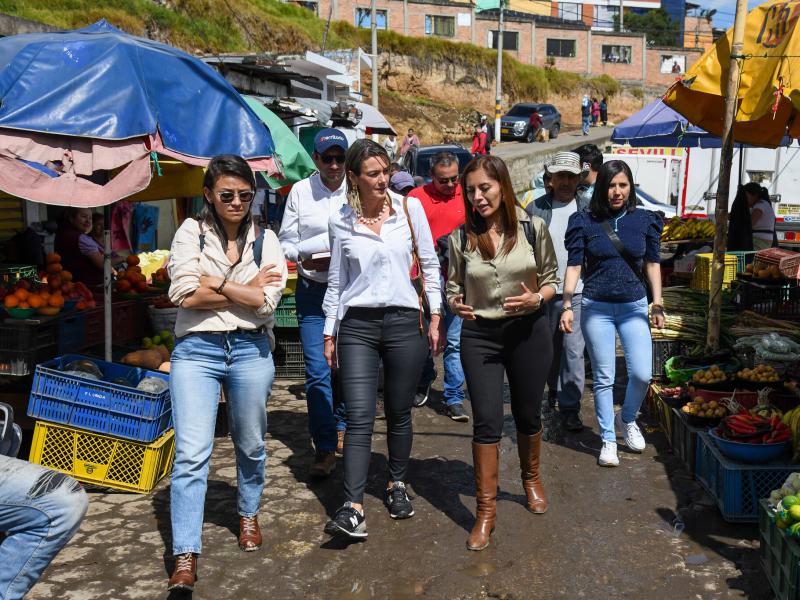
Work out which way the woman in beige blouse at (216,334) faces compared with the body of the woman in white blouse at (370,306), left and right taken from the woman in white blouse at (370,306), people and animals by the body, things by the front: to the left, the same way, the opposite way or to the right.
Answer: the same way

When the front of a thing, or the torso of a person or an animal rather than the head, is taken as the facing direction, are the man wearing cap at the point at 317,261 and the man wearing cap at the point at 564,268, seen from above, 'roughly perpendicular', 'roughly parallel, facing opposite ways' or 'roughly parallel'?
roughly parallel

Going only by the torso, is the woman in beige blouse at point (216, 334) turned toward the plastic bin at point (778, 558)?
no

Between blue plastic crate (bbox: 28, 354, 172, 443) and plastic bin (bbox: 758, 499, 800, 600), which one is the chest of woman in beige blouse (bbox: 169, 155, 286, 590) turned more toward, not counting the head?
the plastic bin

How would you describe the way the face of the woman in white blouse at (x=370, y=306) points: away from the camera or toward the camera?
toward the camera

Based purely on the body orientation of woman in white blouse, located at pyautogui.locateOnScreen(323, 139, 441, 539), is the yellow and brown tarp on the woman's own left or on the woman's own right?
on the woman's own left

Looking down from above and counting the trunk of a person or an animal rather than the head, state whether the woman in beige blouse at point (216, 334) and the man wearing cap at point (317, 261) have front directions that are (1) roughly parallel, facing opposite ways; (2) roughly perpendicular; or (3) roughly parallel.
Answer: roughly parallel

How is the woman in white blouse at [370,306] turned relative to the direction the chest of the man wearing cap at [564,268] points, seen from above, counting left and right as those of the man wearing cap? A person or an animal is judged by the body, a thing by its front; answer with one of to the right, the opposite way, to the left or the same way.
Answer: the same way

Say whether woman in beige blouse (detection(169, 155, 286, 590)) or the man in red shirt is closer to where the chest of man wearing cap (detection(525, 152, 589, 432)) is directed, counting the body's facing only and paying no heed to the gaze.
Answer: the woman in beige blouse

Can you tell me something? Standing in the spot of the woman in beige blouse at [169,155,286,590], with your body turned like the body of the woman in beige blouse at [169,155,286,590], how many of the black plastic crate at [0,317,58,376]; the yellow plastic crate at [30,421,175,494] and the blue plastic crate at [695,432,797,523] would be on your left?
1

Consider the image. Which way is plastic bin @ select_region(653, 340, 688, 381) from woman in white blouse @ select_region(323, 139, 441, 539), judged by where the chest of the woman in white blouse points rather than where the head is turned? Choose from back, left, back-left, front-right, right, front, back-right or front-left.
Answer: back-left

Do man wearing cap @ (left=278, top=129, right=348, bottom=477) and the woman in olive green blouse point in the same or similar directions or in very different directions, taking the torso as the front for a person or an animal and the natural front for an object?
same or similar directions

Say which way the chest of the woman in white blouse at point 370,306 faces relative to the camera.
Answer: toward the camera

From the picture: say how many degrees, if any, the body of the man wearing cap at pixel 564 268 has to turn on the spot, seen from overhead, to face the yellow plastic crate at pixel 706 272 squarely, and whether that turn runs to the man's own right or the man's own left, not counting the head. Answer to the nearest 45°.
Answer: approximately 135° to the man's own left

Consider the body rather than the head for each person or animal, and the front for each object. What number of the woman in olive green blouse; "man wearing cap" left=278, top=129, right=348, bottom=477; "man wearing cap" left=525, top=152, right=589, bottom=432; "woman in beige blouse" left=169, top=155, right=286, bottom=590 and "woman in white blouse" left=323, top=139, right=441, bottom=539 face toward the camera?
5

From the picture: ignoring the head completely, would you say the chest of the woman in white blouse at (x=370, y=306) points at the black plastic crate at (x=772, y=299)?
no

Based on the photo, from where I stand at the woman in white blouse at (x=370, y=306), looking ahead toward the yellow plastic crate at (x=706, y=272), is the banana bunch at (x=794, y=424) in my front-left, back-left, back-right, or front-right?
front-right

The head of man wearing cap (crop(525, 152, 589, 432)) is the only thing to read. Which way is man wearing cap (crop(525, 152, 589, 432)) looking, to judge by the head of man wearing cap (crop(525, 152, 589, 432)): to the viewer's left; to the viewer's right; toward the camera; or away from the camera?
toward the camera
